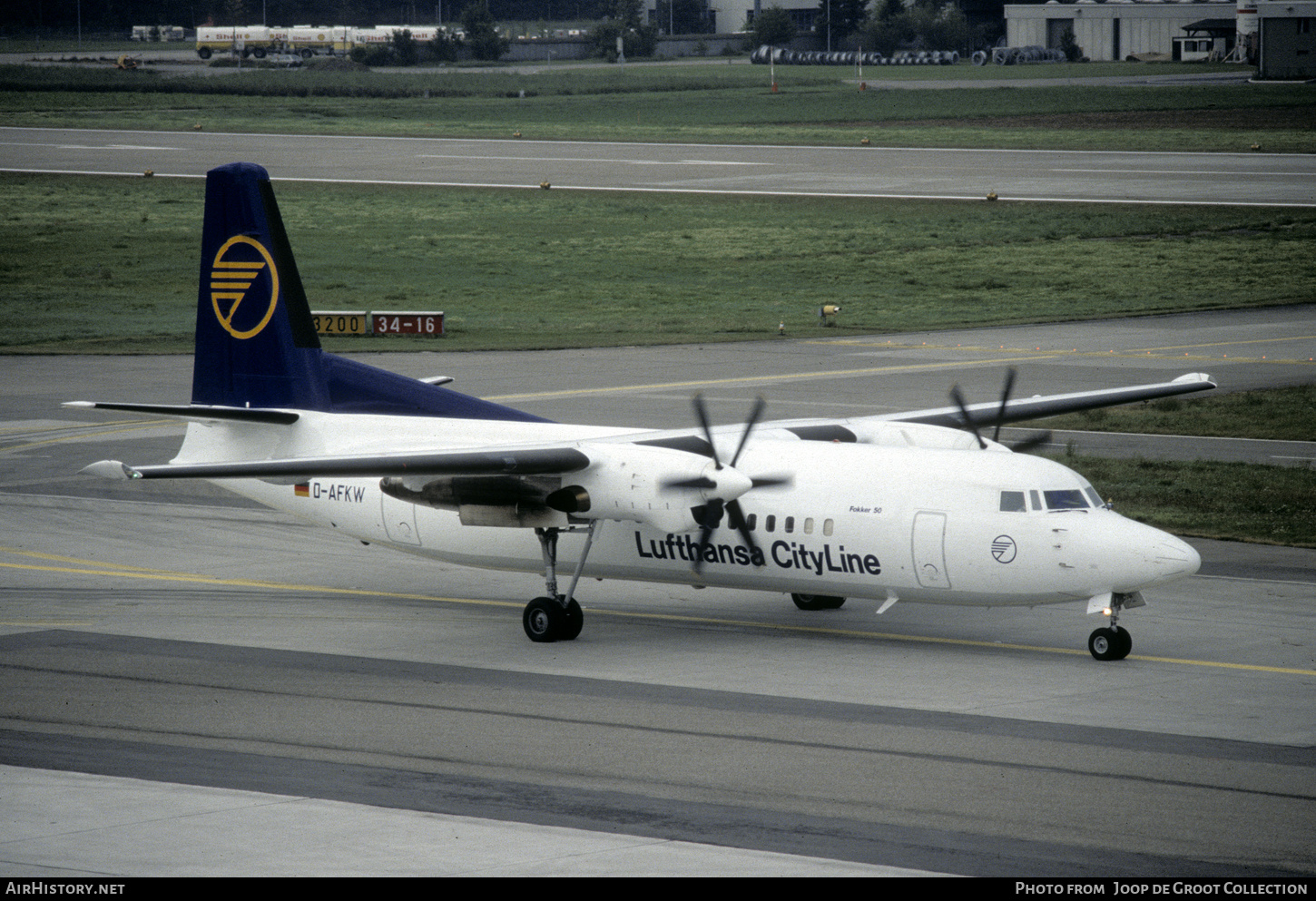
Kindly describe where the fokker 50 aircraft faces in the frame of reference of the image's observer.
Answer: facing the viewer and to the right of the viewer
